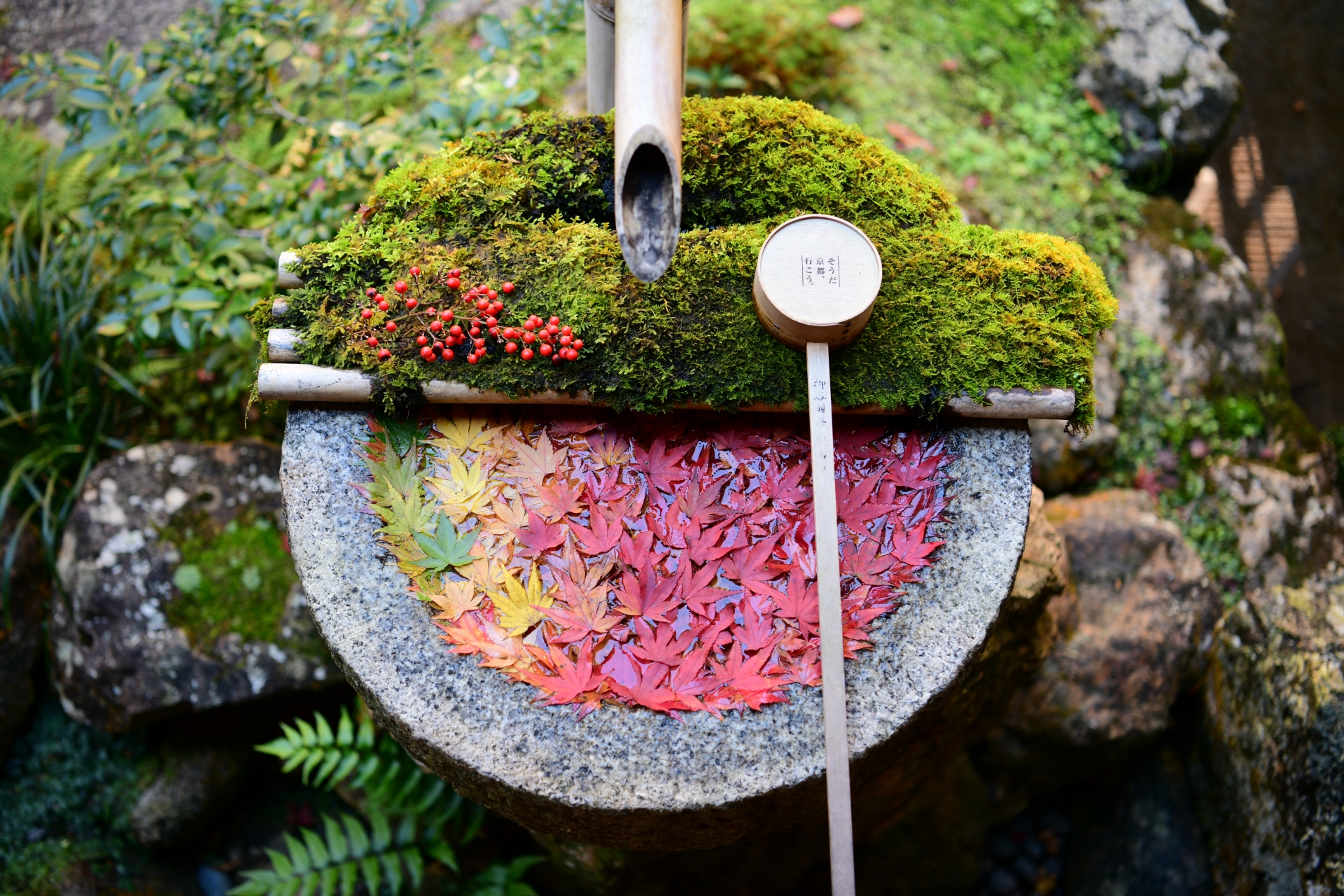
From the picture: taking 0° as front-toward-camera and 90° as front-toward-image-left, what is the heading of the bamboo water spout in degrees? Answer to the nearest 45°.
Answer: approximately 0°

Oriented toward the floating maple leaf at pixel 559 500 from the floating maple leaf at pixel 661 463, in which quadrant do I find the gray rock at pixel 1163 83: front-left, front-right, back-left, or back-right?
back-right

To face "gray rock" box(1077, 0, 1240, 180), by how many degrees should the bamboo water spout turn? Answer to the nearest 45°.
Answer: approximately 135° to its left
